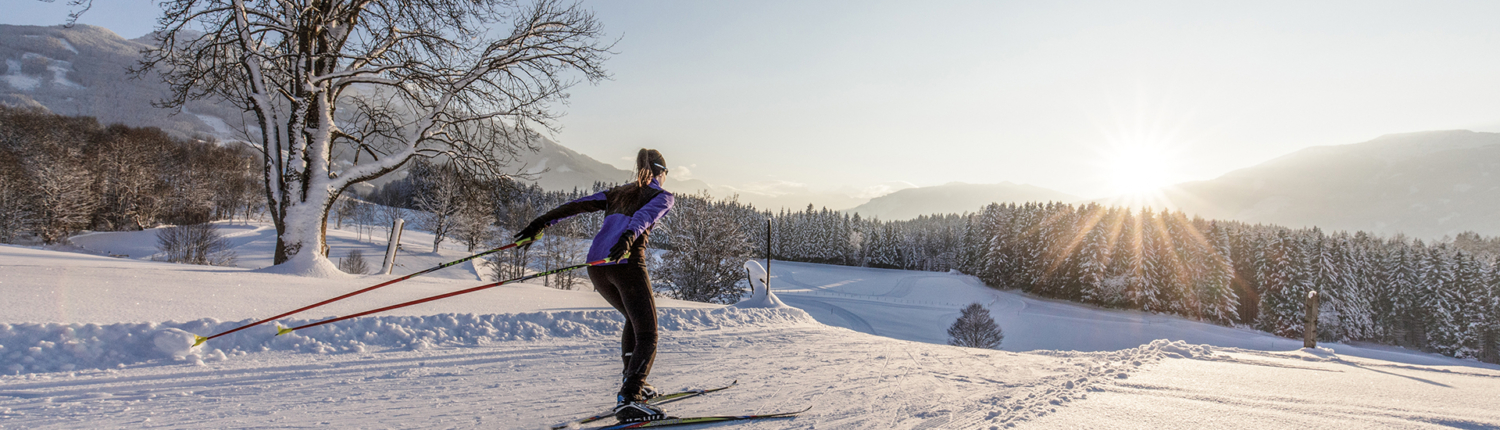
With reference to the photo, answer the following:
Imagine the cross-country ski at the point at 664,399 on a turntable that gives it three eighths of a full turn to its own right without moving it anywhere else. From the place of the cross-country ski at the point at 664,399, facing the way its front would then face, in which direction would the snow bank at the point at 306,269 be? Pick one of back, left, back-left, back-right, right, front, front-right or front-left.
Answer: back-right

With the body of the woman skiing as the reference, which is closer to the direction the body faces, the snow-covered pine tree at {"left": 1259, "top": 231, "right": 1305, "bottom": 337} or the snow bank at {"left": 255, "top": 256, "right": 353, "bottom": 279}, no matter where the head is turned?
the snow-covered pine tree

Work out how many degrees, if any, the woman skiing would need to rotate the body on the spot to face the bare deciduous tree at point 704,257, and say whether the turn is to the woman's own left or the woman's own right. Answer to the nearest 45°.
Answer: approximately 45° to the woman's own left

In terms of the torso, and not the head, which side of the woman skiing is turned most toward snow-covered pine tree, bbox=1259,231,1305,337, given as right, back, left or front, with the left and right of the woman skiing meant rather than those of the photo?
front

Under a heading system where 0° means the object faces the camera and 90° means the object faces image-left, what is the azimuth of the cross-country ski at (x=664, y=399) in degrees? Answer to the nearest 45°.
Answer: approximately 225°

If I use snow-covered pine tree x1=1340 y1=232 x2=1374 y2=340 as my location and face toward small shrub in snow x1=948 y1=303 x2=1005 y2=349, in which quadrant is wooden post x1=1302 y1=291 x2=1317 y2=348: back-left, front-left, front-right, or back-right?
front-left

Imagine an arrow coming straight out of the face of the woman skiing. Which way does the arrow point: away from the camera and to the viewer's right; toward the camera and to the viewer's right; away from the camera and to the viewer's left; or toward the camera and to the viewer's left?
away from the camera and to the viewer's right

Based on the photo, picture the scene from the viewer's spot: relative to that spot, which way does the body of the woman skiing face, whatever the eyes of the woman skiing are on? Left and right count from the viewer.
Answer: facing away from the viewer and to the right of the viewer

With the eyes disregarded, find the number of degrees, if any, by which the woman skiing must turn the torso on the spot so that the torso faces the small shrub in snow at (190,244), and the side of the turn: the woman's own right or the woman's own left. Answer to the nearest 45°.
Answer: approximately 90° to the woman's own left

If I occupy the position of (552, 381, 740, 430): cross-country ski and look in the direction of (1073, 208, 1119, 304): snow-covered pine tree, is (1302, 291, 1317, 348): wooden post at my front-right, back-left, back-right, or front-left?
front-right

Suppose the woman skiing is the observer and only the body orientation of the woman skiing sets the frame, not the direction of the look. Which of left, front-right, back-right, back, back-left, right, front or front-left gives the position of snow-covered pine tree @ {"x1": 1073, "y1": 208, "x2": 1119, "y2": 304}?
front

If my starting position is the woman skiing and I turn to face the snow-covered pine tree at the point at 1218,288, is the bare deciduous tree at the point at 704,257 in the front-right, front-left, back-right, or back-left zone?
front-left

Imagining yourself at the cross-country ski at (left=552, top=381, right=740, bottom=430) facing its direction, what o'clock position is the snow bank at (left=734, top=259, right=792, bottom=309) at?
The snow bank is roughly at 11 o'clock from the cross-country ski.

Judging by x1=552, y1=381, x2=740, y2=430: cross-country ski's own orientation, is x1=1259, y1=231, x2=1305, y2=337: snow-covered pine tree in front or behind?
in front
